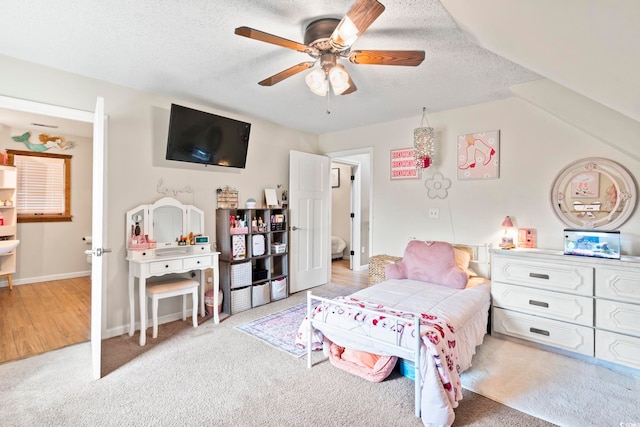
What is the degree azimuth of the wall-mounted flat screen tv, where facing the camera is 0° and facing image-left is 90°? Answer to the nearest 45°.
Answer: approximately 315°

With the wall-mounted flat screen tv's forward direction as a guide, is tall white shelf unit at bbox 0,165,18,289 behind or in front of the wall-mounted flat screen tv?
behind

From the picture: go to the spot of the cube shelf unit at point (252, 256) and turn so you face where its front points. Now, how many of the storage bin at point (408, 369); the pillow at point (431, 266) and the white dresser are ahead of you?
3

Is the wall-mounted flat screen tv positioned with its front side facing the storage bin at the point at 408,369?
yes

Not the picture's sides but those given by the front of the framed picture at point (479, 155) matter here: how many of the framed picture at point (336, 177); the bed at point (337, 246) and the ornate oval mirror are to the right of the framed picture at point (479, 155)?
2

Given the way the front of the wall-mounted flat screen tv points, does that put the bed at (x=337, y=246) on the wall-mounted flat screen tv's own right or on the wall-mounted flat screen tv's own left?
on the wall-mounted flat screen tv's own left

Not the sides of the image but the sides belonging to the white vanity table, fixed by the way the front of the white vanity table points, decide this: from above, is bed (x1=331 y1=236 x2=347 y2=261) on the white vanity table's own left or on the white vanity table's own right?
on the white vanity table's own left

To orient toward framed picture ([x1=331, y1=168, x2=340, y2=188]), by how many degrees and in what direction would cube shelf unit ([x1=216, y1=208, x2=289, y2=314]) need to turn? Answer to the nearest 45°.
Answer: approximately 90° to its left

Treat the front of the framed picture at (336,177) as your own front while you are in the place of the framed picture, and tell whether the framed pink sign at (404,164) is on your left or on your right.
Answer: on your left
